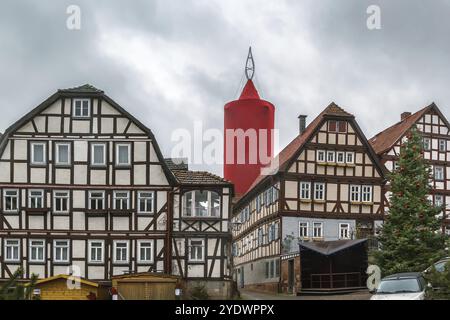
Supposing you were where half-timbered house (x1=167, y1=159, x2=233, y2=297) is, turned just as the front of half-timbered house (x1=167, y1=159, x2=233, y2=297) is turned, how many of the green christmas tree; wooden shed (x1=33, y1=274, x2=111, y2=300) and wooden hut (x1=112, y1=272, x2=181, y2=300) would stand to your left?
1

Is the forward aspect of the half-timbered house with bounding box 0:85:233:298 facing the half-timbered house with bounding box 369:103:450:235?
no

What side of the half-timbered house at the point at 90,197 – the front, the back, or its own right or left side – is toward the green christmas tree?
left

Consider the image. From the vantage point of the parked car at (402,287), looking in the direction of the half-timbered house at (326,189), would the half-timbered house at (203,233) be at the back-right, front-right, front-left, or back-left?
front-left

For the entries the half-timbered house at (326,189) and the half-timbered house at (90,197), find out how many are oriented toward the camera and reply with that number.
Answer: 2

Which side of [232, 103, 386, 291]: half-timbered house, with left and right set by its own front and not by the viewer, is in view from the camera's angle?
front

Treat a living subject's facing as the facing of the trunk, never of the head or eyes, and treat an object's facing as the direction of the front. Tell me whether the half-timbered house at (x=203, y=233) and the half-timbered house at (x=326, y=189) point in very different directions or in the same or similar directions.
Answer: same or similar directions

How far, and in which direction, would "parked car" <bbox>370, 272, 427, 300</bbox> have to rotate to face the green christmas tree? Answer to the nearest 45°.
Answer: approximately 135° to its right

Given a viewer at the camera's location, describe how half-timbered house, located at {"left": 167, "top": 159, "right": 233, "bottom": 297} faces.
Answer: facing the viewer

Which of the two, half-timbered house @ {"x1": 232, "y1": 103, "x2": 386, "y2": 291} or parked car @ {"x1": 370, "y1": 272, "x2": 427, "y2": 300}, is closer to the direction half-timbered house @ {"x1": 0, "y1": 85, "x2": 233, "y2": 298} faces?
the parked car
